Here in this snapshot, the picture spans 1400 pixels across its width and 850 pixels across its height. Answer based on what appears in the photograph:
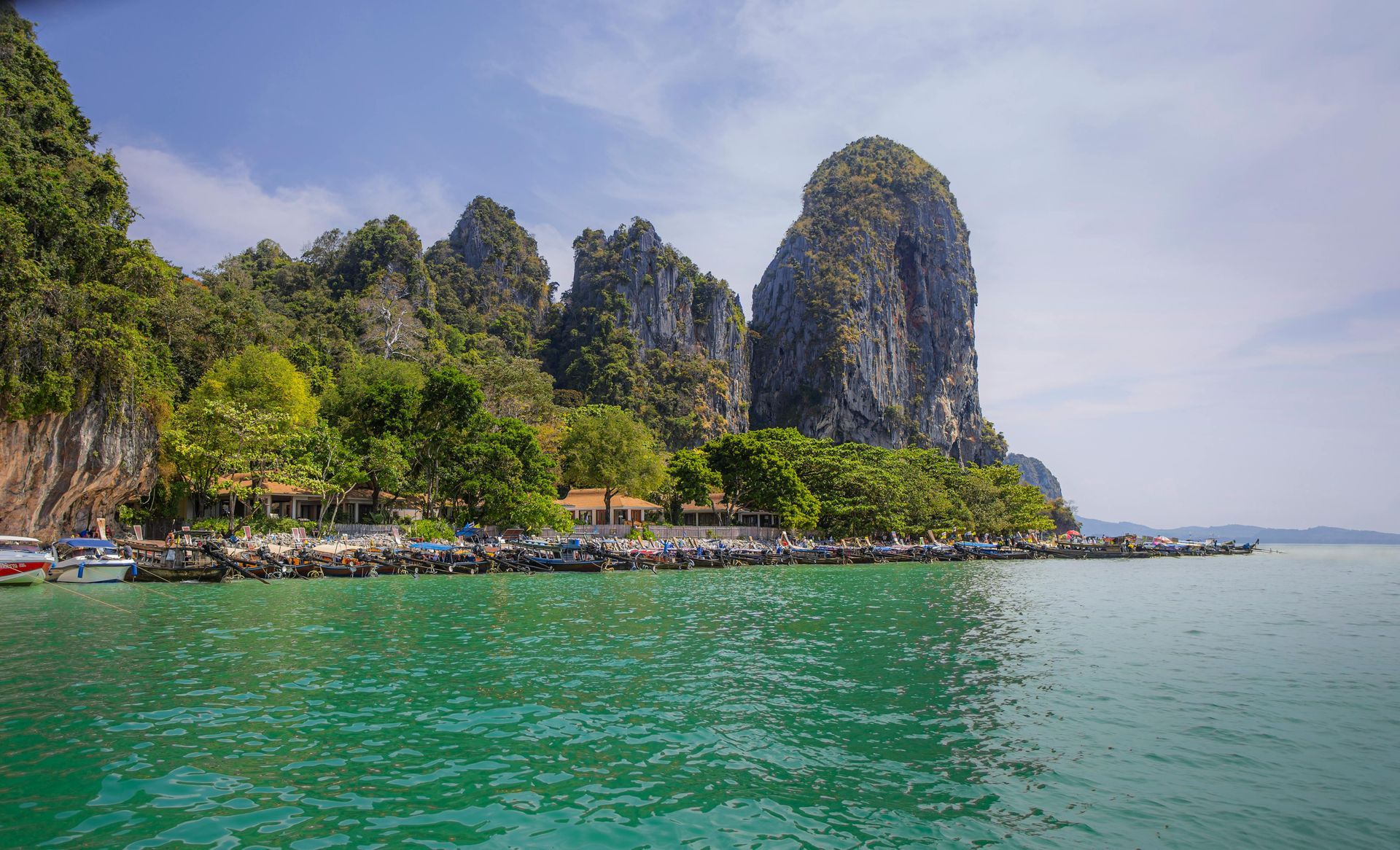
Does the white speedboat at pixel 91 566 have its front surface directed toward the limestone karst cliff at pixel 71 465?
no

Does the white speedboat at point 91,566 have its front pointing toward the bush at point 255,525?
no
